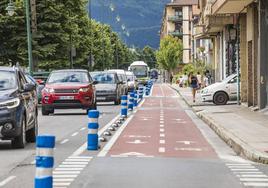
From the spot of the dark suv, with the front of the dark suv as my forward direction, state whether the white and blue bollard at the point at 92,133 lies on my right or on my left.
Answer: on my left

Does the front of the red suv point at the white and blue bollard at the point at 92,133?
yes

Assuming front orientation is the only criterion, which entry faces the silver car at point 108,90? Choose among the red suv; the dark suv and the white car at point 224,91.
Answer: the white car

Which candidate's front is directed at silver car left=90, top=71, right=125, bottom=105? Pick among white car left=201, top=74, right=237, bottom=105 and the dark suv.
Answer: the white car

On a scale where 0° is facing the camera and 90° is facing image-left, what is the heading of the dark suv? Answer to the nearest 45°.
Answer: approximately 45°

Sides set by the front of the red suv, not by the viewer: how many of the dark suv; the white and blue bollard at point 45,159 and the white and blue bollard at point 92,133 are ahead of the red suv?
3

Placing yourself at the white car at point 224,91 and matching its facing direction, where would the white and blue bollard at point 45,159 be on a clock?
The white and blue bollard is roughly at 9 o'clock from the white car.

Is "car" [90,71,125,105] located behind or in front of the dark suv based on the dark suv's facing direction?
behind

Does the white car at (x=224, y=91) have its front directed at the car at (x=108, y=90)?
yes

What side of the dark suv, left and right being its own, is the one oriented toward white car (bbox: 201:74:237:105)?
back

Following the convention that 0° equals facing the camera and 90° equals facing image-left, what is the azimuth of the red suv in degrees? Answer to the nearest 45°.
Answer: approximately 0°
